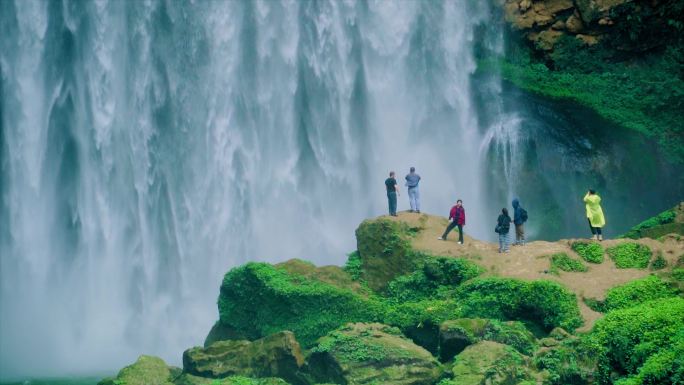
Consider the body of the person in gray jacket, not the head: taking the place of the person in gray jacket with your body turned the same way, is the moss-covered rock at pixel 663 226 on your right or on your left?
on your right

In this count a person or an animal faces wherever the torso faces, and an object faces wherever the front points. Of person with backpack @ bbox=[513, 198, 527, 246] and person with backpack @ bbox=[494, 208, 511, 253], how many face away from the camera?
1

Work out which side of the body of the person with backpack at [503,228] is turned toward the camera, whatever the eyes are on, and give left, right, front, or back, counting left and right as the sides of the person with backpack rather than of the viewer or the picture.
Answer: back

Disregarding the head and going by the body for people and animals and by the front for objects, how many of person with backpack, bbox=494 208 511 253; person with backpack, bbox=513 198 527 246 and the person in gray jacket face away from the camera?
2

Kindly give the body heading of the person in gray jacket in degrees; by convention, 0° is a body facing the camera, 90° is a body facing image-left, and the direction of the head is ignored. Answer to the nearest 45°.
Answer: approximately 180°

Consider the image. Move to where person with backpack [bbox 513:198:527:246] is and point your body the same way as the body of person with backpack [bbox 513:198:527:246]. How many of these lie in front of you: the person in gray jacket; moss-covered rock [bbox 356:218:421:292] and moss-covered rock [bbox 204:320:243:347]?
3

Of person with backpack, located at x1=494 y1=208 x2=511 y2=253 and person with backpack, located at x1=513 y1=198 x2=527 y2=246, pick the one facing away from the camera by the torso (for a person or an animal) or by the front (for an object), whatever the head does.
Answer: person with backpack, located at x1=494 y1=208 x2=511 y2=253

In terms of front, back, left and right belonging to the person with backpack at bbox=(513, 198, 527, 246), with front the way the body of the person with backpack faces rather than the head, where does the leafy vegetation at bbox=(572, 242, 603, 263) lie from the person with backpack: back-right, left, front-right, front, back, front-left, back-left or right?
back

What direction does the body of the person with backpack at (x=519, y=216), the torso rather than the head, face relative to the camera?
to the viewer's left

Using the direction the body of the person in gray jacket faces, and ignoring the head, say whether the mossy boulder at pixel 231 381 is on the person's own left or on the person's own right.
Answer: on the person's own left
